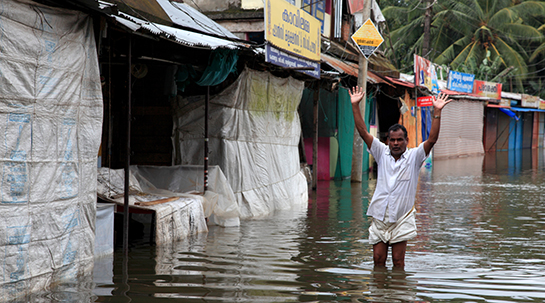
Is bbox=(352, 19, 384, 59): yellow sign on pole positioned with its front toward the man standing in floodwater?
yes

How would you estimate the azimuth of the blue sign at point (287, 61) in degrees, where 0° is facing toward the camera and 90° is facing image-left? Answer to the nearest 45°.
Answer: approximately 315°

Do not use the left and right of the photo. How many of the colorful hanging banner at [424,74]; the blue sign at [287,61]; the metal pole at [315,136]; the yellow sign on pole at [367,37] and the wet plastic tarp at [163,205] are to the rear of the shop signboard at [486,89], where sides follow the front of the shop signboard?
0

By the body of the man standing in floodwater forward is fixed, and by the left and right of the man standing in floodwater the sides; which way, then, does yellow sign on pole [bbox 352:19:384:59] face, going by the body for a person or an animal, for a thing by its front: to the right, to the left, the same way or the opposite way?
the same way

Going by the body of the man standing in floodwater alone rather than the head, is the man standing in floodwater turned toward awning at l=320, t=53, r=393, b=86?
no

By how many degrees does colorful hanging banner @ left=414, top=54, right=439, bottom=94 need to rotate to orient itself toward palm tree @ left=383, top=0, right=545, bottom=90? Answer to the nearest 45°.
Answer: approximately 135° to its left

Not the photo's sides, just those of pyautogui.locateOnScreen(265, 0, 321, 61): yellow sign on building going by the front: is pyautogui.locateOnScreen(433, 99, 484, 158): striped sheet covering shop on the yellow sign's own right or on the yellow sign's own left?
on the yellow sign's own left

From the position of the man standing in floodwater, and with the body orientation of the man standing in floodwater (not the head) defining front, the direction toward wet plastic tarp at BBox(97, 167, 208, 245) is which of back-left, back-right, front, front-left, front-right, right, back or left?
back-right

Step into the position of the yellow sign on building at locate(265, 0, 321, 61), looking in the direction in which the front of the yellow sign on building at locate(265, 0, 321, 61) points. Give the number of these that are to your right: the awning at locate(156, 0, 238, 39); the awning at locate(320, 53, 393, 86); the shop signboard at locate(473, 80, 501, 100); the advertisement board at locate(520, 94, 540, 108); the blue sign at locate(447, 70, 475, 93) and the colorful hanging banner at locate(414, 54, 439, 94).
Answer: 1

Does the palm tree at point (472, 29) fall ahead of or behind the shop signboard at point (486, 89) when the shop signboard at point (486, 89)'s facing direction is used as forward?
behind

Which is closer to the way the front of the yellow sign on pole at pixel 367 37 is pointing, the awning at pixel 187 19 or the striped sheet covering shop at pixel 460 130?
the awning

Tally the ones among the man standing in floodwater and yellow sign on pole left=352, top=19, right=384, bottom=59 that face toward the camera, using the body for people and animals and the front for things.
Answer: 2

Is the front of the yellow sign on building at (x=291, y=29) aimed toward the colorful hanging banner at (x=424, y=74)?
no

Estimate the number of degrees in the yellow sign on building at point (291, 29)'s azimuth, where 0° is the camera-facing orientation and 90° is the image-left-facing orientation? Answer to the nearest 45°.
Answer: approximately 315°

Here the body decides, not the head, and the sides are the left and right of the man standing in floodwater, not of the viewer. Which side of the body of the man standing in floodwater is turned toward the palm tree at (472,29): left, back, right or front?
back

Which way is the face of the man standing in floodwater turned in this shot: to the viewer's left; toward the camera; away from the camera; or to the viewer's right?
toward the camera

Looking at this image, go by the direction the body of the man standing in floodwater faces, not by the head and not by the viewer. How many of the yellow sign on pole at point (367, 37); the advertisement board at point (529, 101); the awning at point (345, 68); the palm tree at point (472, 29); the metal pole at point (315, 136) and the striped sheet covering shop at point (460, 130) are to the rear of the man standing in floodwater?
6

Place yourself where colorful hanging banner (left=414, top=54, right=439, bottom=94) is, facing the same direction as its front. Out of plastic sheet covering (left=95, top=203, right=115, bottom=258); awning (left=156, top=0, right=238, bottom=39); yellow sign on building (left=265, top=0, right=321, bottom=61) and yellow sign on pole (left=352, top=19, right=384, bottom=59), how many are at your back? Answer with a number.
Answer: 0

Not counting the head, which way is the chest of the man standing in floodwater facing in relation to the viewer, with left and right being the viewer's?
facing the viewer

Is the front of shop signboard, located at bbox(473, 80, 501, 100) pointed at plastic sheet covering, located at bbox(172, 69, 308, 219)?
no
